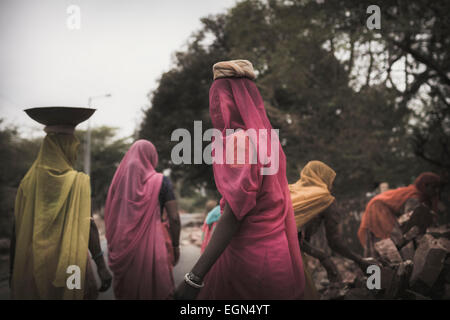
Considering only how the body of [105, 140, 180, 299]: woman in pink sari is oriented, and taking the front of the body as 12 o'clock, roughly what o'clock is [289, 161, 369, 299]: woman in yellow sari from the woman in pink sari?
The woman in yellow sari is roughly at 2 o'clock from the woman in pink sari.

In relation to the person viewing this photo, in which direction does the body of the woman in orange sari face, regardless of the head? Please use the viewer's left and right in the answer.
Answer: facing to the right of the viewer

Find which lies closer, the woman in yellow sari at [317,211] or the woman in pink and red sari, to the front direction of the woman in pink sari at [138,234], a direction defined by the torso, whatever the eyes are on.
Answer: the woman in yellow sari

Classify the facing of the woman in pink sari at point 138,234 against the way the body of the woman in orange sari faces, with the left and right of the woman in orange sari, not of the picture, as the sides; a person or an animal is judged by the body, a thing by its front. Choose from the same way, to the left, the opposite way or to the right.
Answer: to the left

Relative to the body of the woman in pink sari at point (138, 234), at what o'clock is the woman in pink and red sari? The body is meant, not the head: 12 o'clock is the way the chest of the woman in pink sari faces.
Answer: The woman in pink and red sari is roughly at 4 o'clock from the woman in pink sari.

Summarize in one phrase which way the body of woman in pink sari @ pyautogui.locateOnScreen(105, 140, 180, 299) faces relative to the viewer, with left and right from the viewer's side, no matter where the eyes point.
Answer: facing away from the viewer and to the right of the viewer
